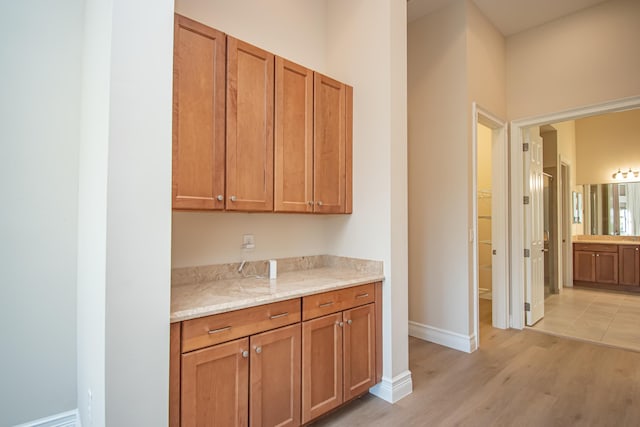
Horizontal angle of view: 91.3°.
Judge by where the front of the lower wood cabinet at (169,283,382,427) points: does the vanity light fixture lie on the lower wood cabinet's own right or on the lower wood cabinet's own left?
on the lower wood cabinet's own left

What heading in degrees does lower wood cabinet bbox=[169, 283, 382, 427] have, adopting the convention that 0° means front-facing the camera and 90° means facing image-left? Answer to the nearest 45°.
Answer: approximately 315°

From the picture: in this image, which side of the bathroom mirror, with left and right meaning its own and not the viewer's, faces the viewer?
front

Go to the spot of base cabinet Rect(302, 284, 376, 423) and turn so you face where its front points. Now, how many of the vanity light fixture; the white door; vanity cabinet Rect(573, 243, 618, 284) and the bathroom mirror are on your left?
4

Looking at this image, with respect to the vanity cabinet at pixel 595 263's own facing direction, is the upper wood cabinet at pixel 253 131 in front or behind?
in front

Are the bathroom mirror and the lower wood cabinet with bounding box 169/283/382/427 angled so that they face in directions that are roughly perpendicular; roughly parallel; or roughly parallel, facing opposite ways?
roughly perpendicular

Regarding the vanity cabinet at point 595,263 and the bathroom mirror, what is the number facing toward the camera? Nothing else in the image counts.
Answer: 2

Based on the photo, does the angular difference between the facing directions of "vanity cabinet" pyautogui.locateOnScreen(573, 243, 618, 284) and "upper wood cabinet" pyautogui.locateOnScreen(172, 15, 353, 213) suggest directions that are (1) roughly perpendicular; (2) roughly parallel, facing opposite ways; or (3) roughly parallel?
roughly perpendicular

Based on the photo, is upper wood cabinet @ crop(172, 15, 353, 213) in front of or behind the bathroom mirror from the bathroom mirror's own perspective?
in front

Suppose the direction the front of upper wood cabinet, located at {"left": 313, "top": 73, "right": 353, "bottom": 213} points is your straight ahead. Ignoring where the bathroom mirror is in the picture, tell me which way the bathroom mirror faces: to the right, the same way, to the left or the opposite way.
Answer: to the right

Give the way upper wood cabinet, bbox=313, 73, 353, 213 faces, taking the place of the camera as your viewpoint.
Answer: facing the viewer and to the right of the viewer

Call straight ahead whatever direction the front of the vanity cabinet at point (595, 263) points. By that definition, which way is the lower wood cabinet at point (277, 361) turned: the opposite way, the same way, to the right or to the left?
to the left

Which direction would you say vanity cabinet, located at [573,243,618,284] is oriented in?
toward the camera

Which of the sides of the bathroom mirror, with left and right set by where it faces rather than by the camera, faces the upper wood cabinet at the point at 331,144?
front
